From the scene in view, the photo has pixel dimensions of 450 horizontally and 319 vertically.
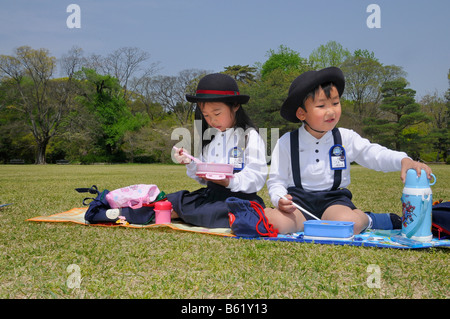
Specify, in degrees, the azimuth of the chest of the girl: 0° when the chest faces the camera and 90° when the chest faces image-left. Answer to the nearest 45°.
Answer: approximately 45°

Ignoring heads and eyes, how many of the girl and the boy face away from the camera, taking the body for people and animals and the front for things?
0

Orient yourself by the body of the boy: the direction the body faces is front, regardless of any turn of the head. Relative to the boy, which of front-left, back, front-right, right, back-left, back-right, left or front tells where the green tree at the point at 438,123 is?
back

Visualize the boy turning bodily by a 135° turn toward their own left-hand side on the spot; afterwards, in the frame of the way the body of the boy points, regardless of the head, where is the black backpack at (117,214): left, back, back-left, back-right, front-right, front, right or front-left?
back-left

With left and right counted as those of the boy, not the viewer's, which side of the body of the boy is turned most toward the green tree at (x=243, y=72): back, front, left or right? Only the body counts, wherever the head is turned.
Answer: back

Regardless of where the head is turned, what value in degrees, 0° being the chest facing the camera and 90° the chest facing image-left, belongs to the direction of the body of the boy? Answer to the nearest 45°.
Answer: approximately 0°

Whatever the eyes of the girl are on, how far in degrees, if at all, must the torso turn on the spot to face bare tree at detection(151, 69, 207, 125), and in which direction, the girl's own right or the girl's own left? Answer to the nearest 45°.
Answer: approximately 135° to the girl's own right

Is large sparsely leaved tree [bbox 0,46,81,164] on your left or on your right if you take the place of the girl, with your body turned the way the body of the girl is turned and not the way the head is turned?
on your right

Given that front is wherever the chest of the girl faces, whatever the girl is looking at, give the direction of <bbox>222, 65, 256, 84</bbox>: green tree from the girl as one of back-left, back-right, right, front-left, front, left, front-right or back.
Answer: back-right
